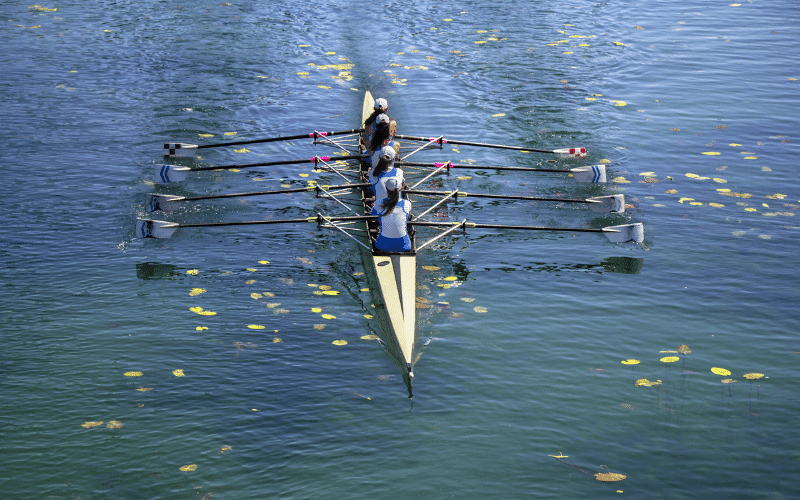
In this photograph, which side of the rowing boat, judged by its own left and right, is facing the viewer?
front

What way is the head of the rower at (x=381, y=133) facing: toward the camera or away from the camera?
away from the camera

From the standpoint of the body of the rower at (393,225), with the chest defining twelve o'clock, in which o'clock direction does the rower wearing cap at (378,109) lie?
The rower wearing cap is roughly at 12 o'clock from the rower.

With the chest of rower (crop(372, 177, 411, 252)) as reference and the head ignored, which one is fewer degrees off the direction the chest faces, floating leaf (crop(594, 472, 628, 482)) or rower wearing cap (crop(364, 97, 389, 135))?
the rower wearing cap

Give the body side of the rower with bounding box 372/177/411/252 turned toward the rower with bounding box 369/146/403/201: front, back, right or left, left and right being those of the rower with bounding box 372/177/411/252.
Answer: front

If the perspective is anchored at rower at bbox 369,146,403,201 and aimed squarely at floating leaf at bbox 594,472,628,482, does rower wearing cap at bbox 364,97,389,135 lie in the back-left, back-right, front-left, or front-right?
back-left

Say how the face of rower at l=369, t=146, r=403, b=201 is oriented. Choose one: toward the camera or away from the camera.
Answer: away from the camera

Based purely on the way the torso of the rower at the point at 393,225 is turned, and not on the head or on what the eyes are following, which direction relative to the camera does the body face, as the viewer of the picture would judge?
away from the camera

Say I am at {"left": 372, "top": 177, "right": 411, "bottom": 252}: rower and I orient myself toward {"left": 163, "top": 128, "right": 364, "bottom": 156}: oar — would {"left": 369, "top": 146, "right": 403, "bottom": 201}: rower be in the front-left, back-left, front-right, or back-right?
front-right
